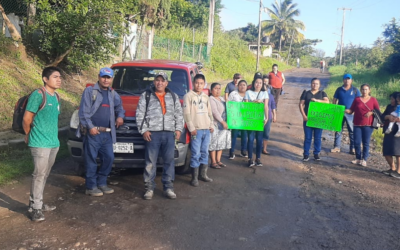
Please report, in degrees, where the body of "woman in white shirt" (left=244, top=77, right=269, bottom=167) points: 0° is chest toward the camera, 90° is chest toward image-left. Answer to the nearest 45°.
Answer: approximately 0°

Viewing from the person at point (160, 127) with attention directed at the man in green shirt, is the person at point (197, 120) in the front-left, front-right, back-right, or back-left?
back-right

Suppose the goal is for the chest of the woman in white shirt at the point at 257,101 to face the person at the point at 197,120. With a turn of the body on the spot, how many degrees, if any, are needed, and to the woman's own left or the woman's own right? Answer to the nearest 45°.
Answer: approximately 45° to the woman's own right

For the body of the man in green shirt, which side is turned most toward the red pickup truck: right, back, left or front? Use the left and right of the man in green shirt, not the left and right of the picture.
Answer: left

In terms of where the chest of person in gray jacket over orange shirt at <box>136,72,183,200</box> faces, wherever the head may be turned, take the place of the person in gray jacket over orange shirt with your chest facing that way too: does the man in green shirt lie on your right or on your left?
on your right

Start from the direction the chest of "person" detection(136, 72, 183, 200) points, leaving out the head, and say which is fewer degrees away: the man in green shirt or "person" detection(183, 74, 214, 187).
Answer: the man in green shirt

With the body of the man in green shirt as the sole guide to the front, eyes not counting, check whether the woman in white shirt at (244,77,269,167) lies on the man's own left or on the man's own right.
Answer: on the man's own left

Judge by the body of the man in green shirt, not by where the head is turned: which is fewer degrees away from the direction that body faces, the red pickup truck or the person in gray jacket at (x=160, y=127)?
the person in gray jacket

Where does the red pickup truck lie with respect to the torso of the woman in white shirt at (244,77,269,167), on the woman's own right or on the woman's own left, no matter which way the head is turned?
on the woman's own right

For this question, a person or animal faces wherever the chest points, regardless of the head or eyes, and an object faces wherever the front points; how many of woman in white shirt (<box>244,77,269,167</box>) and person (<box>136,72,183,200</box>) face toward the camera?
2

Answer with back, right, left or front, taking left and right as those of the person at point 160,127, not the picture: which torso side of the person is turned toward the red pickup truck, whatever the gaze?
back
